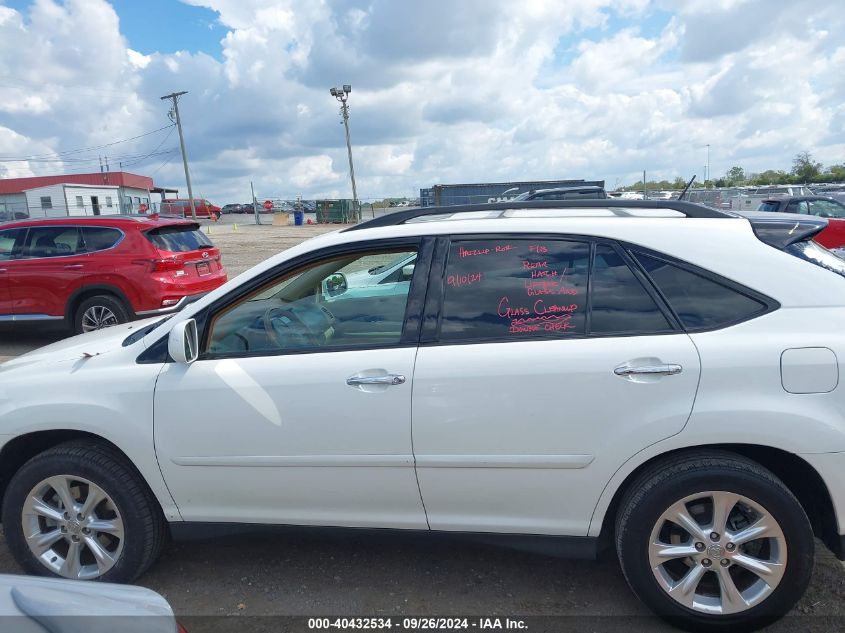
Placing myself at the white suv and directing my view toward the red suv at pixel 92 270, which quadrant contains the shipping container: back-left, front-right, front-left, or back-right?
front-right

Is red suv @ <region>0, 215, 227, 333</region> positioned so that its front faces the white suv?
no

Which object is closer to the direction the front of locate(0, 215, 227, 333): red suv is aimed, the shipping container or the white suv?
the shipping container

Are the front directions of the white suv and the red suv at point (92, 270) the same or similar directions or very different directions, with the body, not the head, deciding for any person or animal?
same or similar directions

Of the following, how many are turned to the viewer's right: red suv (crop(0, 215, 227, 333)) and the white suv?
0

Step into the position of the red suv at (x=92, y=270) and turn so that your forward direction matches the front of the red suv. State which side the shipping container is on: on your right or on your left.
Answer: on your right

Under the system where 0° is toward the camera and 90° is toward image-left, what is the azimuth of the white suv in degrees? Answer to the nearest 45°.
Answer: approximately 90°

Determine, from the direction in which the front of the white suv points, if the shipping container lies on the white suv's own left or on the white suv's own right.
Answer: on the white suv's own right

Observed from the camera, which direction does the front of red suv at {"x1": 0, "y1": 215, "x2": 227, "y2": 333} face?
facing away from the viewer and to the left of the viewer

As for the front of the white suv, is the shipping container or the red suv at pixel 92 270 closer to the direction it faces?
the red suv
